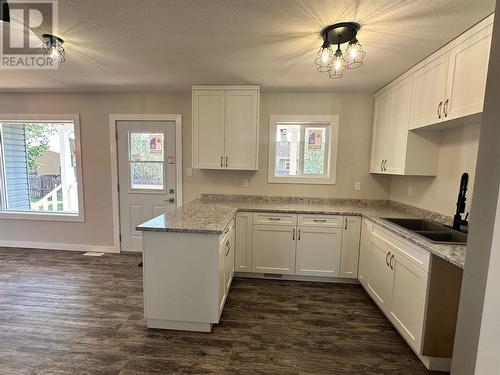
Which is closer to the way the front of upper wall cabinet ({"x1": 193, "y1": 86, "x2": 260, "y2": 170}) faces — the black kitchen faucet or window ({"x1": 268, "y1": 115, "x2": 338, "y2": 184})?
the black kitchen faucet

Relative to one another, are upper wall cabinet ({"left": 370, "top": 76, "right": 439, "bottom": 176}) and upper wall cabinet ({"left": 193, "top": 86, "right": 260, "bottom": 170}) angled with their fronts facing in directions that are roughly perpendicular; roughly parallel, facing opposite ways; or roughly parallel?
roughly perpendicular

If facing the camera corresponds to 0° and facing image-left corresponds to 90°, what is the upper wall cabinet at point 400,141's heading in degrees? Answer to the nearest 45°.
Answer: approximately 45°

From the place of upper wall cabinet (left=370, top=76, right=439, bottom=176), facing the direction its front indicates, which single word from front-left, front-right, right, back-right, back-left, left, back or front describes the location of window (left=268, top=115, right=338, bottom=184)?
front-right

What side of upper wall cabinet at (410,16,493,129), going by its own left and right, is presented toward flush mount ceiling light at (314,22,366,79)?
front

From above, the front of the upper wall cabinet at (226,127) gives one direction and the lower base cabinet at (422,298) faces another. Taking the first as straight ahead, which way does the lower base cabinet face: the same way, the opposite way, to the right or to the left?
to the right

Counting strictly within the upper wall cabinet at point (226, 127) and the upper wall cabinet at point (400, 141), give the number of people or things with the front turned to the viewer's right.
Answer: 0

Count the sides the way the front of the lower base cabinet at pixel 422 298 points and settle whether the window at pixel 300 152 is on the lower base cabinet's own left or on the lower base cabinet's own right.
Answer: on the lower base cabinet's own right

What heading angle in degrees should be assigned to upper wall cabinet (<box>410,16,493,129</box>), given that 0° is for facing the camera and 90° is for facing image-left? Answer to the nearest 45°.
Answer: approximately 45°

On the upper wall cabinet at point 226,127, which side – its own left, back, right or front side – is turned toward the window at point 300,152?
left

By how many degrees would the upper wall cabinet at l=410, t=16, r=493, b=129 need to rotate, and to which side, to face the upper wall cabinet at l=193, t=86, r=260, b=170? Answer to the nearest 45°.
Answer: approximately 45° to its right

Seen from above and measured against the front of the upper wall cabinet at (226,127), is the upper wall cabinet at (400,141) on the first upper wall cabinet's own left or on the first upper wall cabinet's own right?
on the first upper wall cabinet's own left

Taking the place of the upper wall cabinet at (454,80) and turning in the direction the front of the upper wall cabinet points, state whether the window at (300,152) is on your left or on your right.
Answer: on your right
